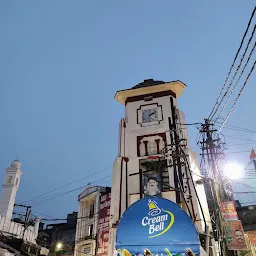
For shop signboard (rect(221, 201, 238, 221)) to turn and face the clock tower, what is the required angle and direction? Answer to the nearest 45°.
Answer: approximately 45° to its right

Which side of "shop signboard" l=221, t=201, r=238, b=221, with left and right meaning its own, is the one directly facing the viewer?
front

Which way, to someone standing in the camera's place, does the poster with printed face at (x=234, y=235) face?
facing the viewer

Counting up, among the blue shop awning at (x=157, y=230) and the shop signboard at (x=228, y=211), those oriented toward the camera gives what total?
2

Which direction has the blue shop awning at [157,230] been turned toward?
toward the camera

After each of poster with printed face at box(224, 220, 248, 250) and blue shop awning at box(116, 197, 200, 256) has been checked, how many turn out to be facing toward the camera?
2

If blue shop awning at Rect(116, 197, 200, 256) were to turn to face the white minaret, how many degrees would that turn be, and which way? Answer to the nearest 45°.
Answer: approximately 135° to its right

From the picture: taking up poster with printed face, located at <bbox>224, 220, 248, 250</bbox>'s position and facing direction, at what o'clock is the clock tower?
The clock tower is roughly at 2 o'clock from the poster with printed face.

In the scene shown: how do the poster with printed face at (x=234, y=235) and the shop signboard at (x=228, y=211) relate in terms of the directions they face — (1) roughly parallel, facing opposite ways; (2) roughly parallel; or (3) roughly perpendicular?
roughly parallel
